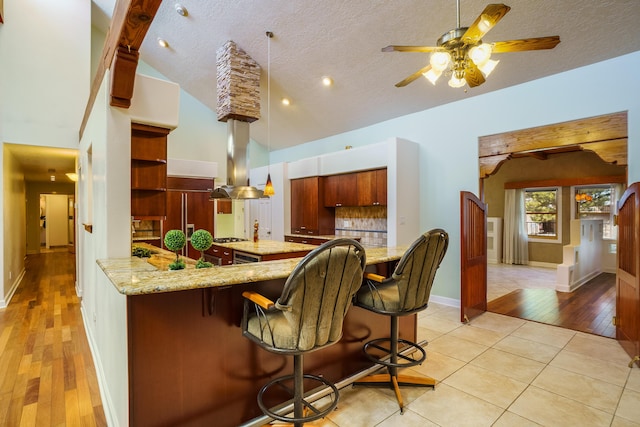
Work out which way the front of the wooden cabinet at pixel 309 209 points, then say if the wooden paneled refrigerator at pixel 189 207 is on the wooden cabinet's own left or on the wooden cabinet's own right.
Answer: on the wooden cabinet's own right

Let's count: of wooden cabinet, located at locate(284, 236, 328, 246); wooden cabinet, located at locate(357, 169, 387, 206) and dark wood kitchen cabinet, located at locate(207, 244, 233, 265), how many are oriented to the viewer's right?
0

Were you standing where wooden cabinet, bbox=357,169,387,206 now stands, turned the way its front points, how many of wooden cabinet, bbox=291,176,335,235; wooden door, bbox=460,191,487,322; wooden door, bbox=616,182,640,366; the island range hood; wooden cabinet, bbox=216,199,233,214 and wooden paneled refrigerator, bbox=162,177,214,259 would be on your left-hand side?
2

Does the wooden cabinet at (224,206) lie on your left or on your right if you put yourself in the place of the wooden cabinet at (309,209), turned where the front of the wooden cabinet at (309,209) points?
on your right

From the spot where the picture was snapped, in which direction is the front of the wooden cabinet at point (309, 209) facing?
facing the viewer and to the left of the viewer

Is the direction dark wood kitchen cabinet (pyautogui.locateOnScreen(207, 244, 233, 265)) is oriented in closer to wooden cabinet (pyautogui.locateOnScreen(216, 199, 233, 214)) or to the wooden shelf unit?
the wooden shelf unit

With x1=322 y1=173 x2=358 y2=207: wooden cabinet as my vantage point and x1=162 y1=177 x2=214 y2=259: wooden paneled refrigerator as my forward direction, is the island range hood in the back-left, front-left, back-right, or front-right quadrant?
front-left

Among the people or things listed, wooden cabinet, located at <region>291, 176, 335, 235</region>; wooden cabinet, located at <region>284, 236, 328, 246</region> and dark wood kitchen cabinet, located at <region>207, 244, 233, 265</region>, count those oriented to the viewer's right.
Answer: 0

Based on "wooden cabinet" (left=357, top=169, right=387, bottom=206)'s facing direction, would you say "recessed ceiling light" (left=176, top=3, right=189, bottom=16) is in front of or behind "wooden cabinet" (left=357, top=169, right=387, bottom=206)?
in front

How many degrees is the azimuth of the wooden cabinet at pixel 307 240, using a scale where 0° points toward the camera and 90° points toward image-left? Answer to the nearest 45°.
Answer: approximately 45°

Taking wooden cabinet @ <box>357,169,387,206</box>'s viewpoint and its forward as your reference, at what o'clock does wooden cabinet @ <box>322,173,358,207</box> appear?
wooden cabinet @ <box>322,173,358,207</box> is roughly at 3 o'clock from wooden cabinet @ <box>357,169,387,206</box>.

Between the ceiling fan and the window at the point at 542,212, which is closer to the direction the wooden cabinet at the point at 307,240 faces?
the ceiling fan
